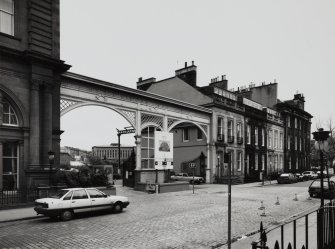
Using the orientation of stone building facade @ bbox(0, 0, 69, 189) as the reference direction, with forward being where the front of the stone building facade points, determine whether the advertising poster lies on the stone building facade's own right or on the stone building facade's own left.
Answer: on the stone building facade's own left

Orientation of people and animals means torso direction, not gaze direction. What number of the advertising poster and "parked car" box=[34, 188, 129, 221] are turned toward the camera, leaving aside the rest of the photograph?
1

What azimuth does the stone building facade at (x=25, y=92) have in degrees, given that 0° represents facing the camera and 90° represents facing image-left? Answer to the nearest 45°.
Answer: approximately 315°

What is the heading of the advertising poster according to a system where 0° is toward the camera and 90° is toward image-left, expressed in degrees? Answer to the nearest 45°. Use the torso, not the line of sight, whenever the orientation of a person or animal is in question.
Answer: approximately 0°

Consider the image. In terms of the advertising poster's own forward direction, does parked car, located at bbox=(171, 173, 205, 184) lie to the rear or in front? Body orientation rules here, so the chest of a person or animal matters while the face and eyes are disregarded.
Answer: to the rear
